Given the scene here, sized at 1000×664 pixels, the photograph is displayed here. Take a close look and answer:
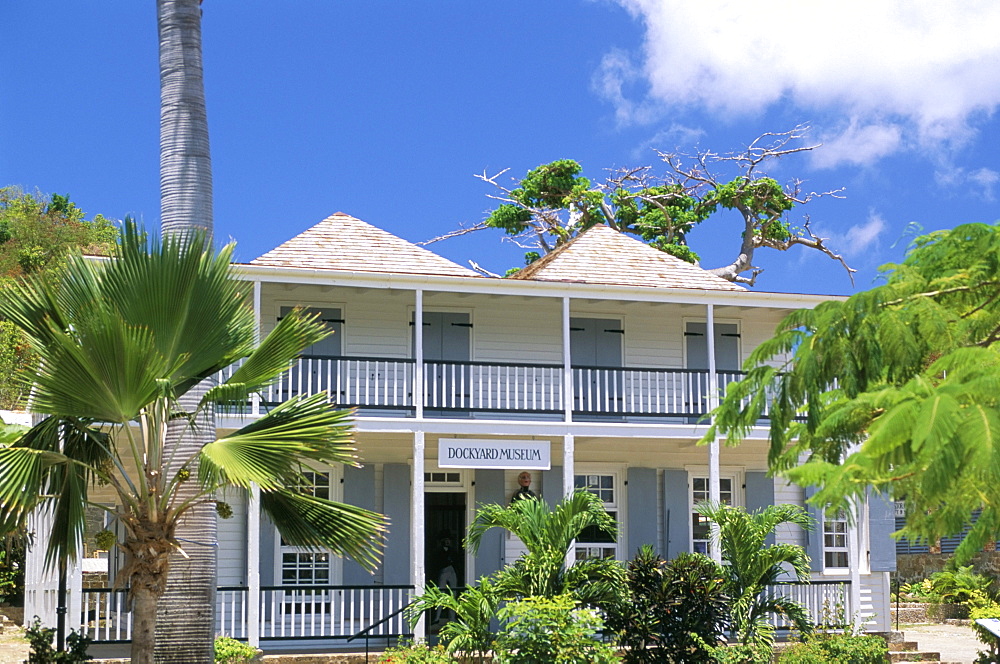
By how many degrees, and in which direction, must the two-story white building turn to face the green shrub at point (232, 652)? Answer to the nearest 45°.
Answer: approximately 45° to its right

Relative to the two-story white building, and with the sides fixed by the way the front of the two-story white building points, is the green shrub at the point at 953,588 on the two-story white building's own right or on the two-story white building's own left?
on the two-story white building's own left

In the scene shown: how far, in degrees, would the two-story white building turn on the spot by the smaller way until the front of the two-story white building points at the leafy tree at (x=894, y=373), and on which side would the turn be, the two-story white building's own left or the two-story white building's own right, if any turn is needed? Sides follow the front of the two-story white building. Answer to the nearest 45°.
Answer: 0° — it already faces it

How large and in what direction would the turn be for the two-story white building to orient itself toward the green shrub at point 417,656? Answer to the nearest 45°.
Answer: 0° — it already faces it

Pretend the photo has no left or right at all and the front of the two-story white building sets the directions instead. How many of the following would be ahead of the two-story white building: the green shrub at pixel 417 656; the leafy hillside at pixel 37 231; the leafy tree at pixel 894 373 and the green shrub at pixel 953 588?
2

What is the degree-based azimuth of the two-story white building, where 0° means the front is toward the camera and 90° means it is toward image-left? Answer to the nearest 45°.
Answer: approximately 0°

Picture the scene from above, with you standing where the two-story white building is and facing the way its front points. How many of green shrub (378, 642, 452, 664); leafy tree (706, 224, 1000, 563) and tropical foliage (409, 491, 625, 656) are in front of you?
3
